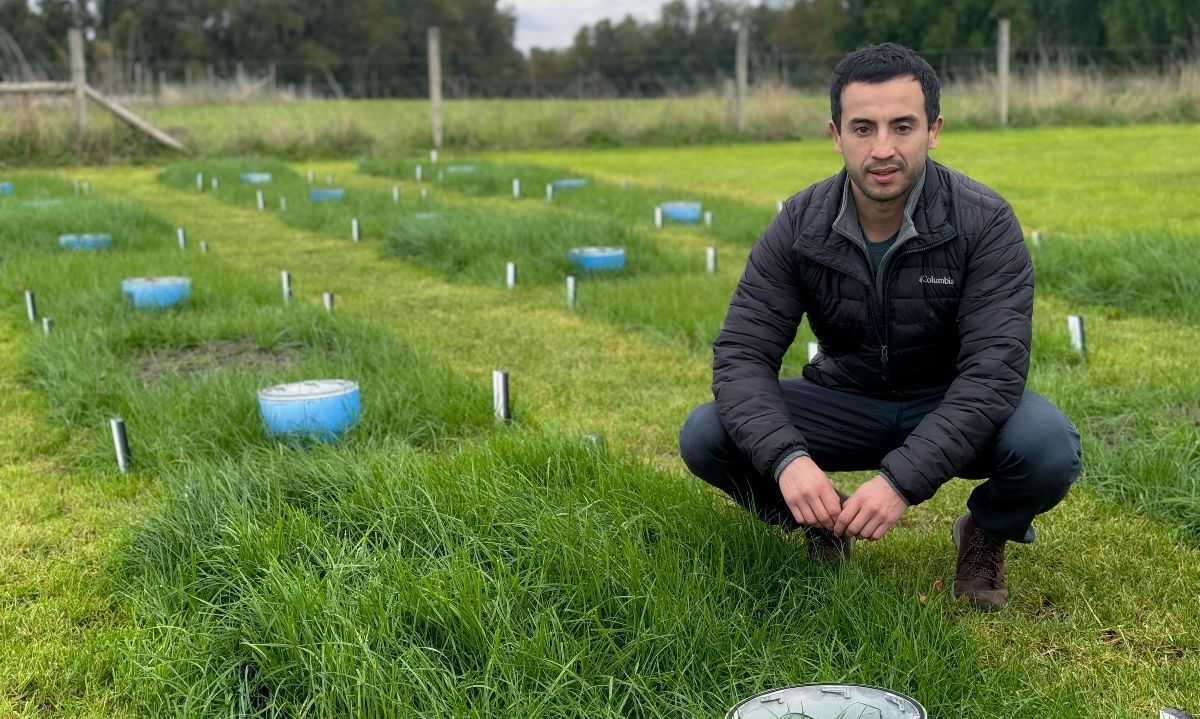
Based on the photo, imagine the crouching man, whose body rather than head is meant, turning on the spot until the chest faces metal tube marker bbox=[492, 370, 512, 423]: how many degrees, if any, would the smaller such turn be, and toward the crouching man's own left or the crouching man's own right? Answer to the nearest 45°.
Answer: approximately 135° to the crouching man's own right

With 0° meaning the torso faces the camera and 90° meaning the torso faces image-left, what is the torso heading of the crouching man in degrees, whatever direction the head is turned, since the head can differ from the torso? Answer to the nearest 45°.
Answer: approximately 0°
